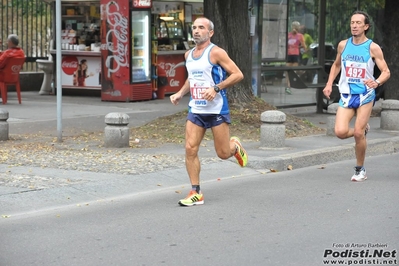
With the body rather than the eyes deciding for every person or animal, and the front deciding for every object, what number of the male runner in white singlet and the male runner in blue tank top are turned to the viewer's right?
0

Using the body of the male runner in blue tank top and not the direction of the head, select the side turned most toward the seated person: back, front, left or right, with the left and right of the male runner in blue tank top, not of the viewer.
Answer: right

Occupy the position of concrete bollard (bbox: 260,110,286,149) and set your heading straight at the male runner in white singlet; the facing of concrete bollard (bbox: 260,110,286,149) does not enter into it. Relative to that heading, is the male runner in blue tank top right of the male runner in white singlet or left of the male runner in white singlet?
left

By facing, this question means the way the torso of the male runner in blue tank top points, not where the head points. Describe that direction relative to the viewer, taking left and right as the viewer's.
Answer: facing the viewer and to the left of the viewer

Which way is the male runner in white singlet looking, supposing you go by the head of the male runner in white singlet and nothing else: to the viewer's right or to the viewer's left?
to the viewer's left

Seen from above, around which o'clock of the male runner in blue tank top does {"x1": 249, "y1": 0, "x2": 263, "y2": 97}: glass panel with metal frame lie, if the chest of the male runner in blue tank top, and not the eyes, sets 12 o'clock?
The glass panel with metal frame is roughly at 4 o'clock from the male runner in blue tank top.

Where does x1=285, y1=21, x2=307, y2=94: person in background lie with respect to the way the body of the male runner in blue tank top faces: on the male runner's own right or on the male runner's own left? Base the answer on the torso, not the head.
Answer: on the male runner's own right

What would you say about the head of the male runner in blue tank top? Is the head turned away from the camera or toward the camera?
toward the camera

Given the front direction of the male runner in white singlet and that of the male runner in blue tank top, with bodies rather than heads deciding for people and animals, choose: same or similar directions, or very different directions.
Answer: same or similar directions

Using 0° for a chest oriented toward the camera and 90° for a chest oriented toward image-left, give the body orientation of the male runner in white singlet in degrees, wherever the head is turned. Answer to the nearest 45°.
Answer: approximately 45°

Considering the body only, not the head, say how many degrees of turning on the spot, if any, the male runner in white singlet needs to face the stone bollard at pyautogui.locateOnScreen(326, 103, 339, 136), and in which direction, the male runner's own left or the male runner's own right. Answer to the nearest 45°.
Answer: approximately 135° to the male runner's own right

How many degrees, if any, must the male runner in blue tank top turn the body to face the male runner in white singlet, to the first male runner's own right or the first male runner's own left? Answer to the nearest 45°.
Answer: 0° — they already face them

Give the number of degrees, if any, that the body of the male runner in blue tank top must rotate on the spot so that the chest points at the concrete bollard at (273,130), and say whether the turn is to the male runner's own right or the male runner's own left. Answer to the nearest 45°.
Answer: approximately 90° to the male runner's own right

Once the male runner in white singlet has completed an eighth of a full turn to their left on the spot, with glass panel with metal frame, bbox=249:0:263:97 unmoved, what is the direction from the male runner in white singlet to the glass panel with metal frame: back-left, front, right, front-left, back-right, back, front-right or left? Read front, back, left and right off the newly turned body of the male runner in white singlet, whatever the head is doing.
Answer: back

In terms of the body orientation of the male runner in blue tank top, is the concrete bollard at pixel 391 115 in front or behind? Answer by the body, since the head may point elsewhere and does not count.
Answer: behind
